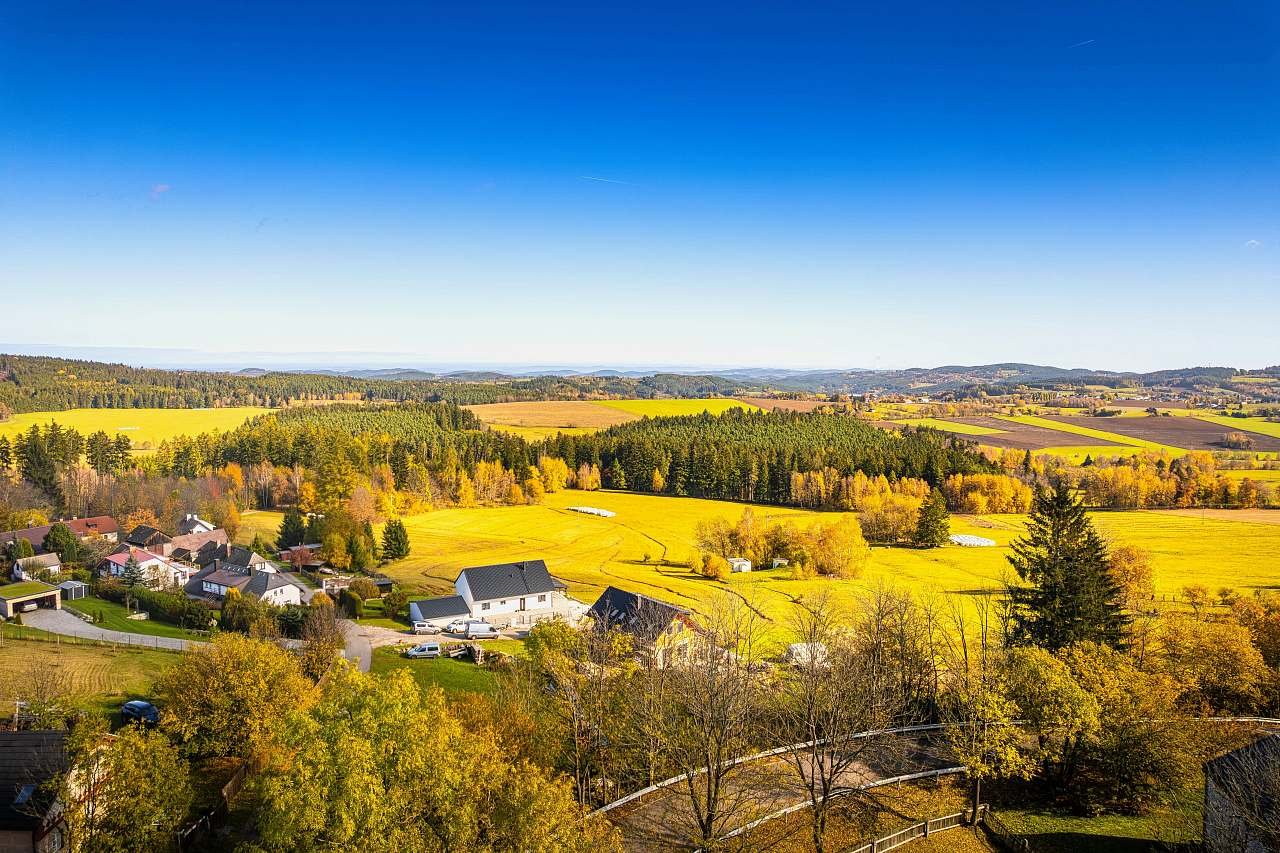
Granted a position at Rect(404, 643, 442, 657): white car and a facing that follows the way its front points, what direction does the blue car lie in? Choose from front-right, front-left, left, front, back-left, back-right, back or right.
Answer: front-left

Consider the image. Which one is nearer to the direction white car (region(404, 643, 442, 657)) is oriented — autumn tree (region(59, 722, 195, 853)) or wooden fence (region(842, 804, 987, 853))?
the autumn tree

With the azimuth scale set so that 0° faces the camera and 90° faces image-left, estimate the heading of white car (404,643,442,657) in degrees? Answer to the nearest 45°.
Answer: approximately 90°

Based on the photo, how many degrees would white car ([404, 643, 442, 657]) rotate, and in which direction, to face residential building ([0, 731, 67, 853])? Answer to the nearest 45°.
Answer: approximately 45° to its left

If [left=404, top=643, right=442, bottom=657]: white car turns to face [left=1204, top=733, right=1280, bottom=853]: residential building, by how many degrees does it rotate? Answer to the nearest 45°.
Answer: approximately 135° to its left

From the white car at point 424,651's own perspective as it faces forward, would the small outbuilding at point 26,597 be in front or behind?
in front

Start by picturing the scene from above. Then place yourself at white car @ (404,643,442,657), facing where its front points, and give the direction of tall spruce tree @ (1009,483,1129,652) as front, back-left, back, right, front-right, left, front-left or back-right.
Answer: back-left

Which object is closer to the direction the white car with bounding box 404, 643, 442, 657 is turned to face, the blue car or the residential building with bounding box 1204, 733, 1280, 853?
the blue car

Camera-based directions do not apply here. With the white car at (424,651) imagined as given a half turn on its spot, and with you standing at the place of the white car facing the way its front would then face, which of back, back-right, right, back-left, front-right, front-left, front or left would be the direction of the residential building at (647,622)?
front-right

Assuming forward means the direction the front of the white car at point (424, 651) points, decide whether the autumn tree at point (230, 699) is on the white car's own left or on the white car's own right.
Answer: on the white car's own left

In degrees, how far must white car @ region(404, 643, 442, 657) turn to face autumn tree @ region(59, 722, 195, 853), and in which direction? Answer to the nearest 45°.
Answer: approximately 90° to its left
